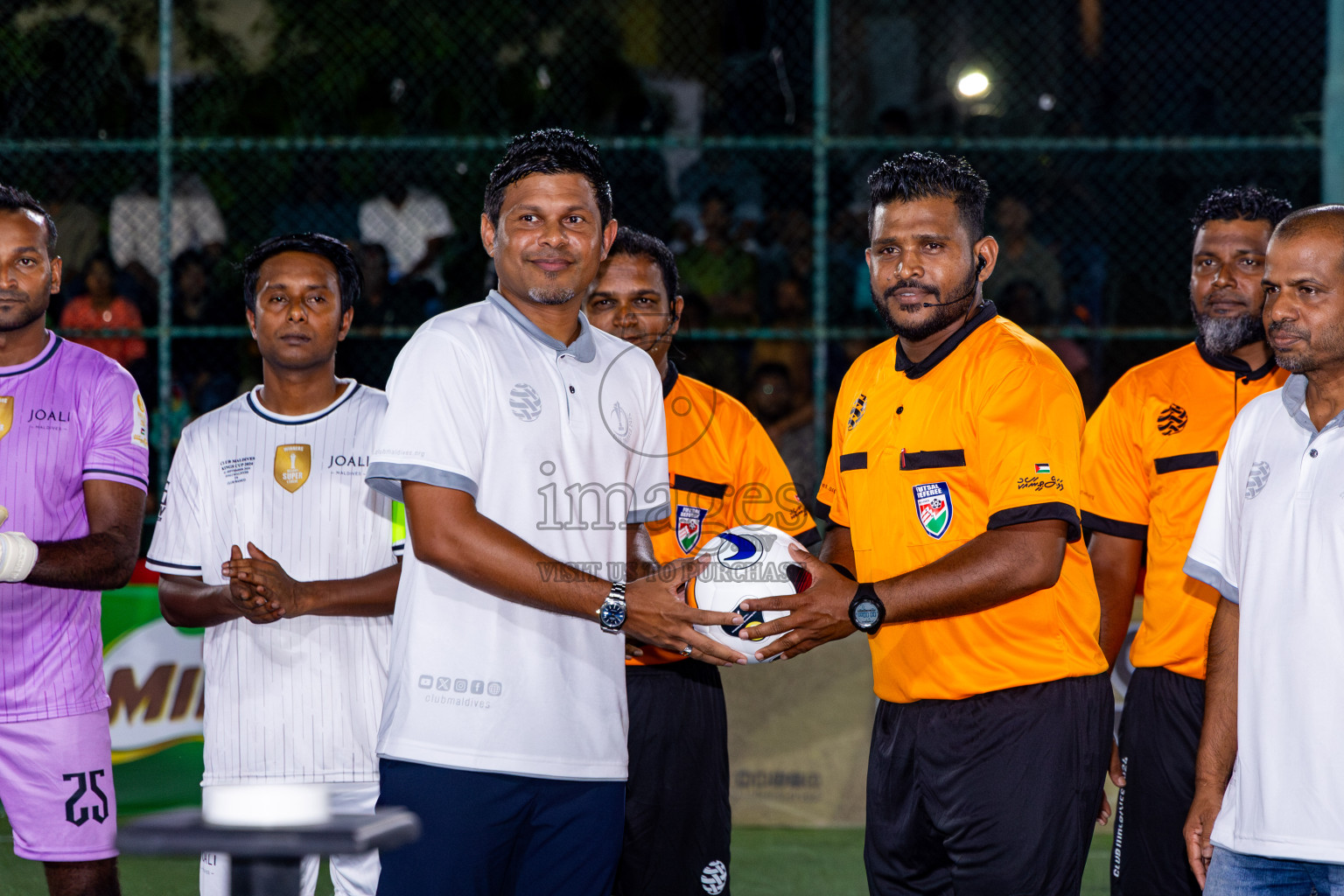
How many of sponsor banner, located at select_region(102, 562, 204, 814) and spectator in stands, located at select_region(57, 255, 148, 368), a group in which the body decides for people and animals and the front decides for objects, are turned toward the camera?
2

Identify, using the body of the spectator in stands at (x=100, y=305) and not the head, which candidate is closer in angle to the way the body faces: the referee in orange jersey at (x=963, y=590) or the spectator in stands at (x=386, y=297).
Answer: the referee in orange jersey

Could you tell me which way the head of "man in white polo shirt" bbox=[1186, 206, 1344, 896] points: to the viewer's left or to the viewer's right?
to the viewer's left

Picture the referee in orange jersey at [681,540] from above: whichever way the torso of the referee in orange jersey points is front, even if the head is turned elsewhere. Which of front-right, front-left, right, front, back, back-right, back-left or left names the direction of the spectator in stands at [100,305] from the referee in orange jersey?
back-right

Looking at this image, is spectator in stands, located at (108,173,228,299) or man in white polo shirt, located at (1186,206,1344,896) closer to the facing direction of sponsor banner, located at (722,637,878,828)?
the man in white polo shirt
